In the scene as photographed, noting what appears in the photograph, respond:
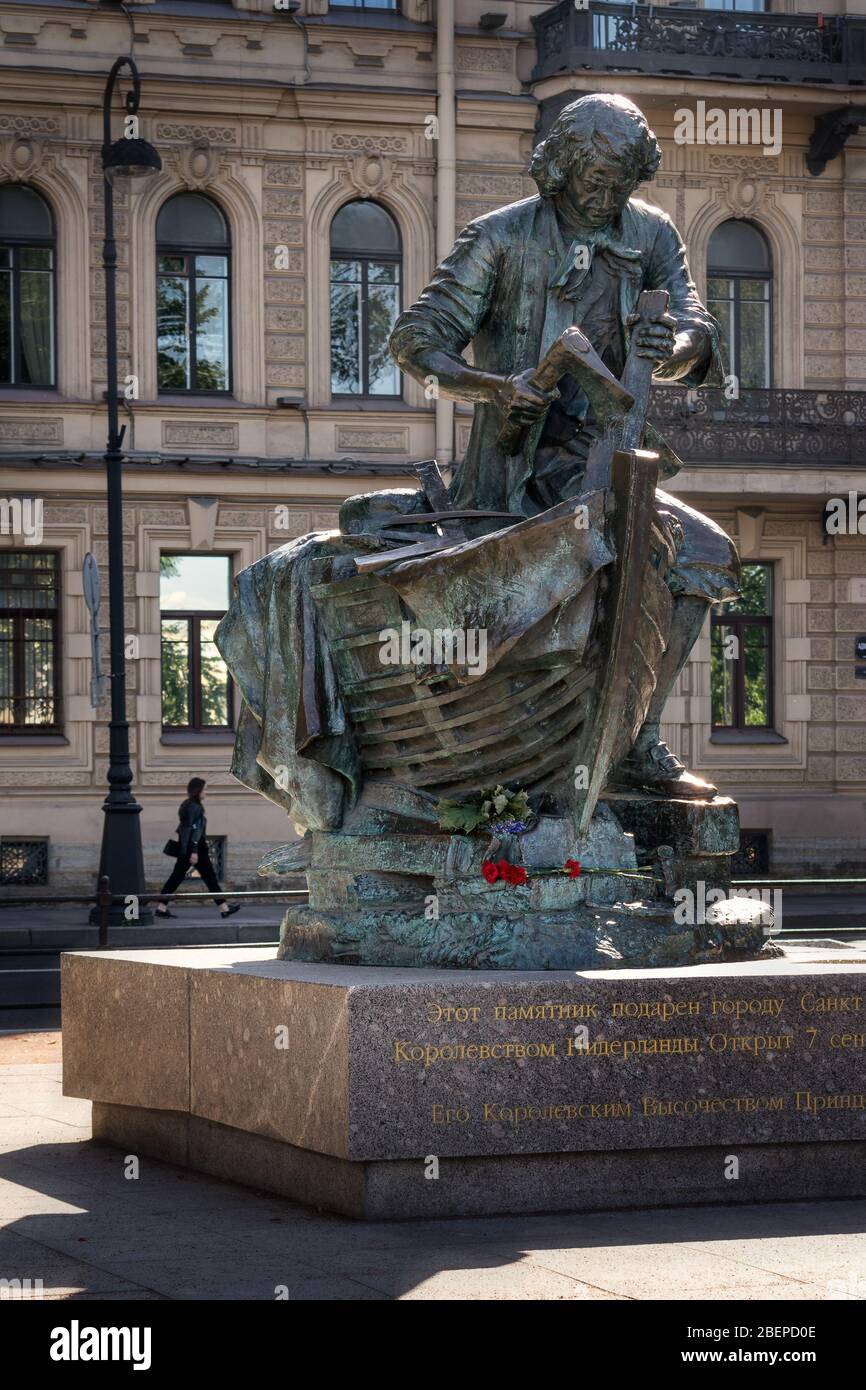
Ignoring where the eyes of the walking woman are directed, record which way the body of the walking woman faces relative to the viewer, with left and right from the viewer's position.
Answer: facing to the right of the viewer

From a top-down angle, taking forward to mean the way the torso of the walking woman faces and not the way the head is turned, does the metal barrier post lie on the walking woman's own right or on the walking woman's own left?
on the walking woman's own right

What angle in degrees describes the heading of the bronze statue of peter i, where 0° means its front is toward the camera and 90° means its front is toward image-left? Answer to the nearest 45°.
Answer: approximately 315°

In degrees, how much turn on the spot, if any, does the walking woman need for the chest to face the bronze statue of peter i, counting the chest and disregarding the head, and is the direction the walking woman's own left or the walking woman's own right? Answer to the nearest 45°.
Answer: approximately 90° to the walking woman's own right
